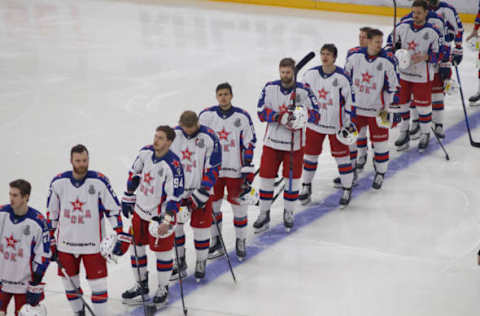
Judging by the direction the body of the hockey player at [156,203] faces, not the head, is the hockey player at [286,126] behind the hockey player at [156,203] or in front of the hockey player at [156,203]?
behind

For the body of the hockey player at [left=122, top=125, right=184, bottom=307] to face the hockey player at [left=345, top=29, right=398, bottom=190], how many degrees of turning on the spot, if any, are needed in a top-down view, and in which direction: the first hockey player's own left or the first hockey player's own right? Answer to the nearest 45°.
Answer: approximately 180°

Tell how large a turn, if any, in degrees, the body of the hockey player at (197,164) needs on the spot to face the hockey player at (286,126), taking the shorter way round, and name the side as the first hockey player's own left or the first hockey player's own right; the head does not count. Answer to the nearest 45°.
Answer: approximately 180°

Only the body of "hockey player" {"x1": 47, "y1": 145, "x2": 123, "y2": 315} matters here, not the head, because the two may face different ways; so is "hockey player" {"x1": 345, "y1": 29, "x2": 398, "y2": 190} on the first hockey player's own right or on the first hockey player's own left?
on the first hockey player's own left

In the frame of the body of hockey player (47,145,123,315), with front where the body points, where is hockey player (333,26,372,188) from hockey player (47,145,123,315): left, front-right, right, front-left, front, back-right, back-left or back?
back-left

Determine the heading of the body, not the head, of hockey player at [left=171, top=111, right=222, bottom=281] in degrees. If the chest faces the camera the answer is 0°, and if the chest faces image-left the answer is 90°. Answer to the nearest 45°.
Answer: approximately 45°

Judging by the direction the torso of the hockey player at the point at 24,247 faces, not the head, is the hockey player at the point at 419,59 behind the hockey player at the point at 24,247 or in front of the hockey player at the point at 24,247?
behind

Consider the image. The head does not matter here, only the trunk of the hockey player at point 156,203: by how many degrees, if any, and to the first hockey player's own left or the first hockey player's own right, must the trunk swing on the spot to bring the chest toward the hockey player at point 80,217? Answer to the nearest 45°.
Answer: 0° — they already face them

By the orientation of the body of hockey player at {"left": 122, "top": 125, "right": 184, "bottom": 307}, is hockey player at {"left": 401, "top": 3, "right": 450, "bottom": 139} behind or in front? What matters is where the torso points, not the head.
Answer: behind

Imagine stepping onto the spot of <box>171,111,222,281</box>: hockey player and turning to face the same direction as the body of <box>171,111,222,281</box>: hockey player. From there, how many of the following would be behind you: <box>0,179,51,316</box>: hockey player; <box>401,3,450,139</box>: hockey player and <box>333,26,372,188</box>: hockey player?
2

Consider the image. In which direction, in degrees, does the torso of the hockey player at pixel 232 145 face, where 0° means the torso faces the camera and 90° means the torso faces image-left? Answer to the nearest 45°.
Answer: approximately 0°
